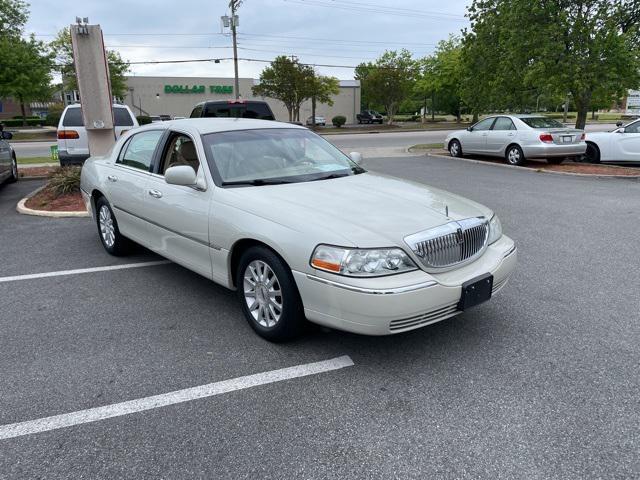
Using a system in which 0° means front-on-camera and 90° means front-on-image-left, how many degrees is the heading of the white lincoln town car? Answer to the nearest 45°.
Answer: approximately 315°

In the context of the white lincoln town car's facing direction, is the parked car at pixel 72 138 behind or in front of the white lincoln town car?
behind

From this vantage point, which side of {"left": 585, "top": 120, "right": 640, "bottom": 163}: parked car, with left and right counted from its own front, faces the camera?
left

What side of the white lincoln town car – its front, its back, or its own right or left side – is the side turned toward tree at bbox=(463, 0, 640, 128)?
left

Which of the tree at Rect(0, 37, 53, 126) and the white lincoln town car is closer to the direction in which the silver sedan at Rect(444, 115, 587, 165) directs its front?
the tree

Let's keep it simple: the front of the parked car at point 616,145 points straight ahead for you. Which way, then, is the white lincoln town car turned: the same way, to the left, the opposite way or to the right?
the opposite way

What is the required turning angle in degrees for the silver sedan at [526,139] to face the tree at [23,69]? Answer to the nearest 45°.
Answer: approximately 45° to its left

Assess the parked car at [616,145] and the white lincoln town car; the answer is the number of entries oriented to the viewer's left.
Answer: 1

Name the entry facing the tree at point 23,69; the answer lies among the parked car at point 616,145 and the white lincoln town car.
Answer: the parked car

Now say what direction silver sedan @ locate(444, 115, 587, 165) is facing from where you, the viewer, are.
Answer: facing away from the viewer and to the left of the viewer

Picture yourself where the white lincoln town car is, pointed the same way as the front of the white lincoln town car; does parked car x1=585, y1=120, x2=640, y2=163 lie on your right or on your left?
on your left

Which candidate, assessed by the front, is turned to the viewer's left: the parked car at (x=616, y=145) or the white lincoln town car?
the parked car

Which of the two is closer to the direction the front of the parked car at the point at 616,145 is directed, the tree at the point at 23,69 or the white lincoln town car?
the tree

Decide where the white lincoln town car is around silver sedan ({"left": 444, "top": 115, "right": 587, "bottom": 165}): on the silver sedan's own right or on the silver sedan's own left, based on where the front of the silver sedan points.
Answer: on the silver sedan's own left
